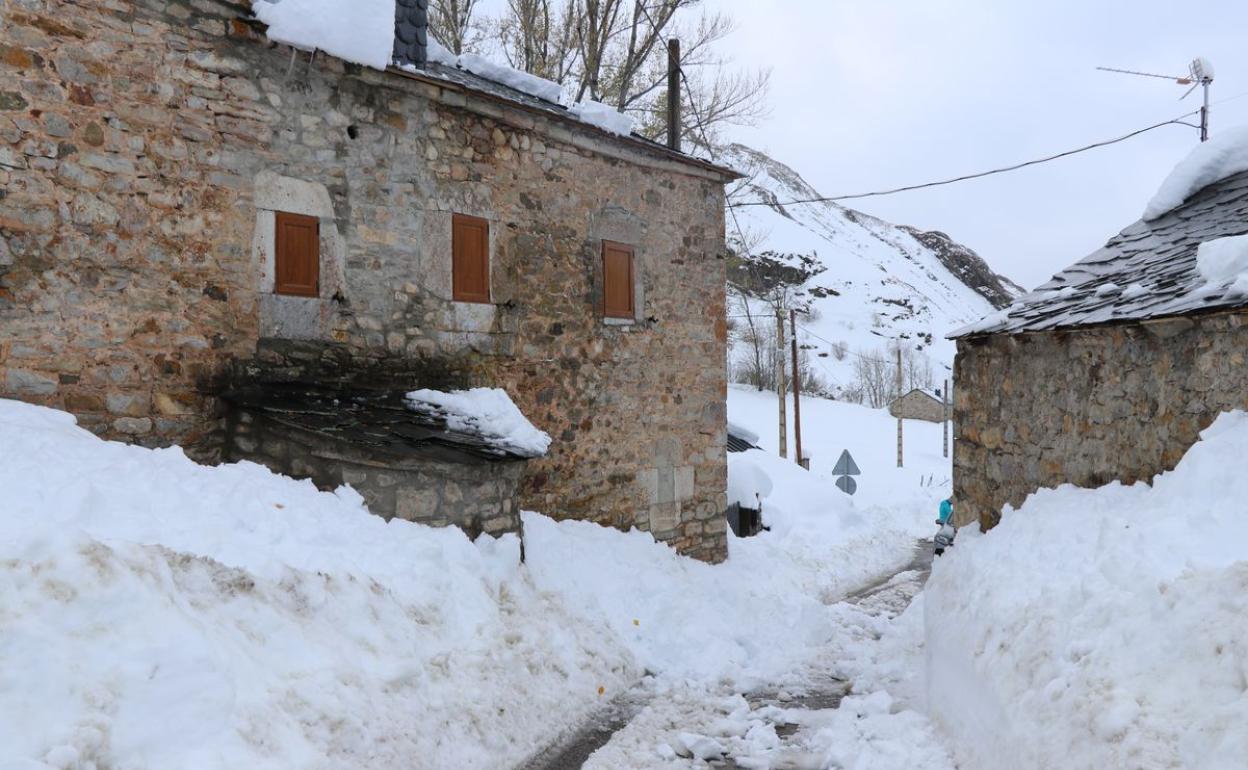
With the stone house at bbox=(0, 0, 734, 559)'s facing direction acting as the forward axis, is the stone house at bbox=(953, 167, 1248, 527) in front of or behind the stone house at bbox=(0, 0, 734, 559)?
in front

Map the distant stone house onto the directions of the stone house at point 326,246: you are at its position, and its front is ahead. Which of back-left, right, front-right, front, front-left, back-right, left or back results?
left

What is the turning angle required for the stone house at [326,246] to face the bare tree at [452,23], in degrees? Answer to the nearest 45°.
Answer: approximately 135° to its left

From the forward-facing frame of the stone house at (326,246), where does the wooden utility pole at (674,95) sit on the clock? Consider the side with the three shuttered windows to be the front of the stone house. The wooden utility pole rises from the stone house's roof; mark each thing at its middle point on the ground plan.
The wooden utility pole is roughly at 9 o'clock from the stone house.

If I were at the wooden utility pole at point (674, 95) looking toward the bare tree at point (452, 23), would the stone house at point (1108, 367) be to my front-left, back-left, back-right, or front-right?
back-left

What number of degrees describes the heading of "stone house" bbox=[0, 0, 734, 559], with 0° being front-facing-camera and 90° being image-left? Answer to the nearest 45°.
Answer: approximately 315°

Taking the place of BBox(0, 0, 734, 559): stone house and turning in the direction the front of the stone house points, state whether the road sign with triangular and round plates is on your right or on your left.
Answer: on your left
